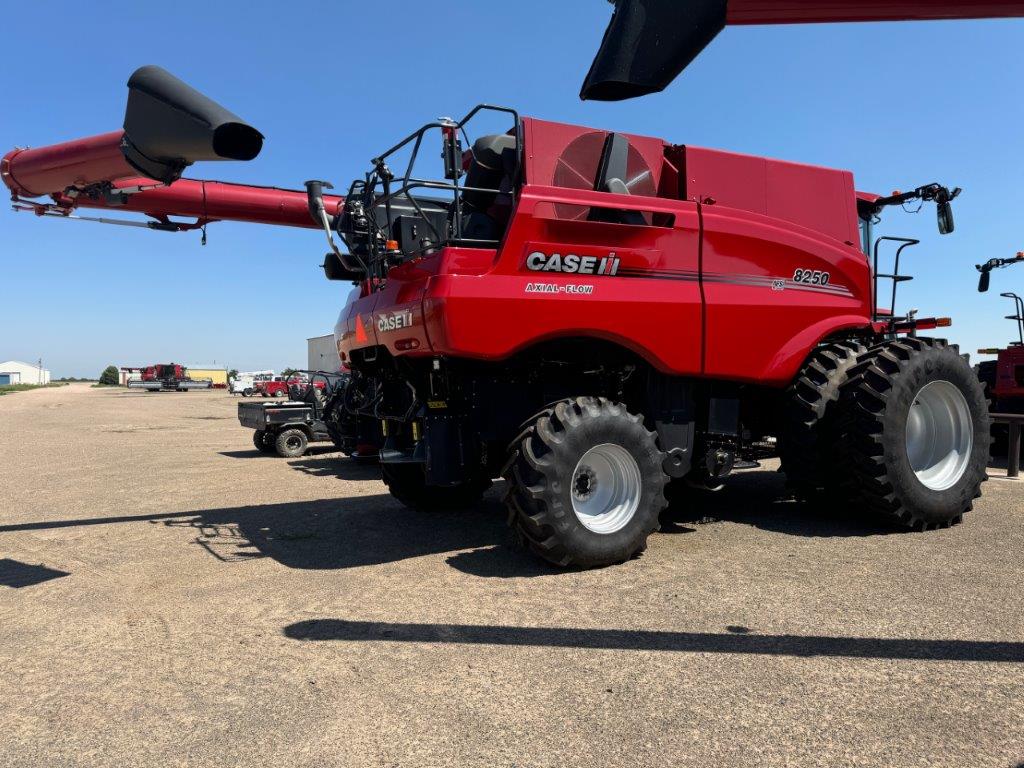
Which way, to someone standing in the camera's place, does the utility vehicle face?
facing away from the viewer and to the right of the viewer

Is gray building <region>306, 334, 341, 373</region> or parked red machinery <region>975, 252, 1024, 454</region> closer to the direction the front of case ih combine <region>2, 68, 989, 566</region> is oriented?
the parked red machinery

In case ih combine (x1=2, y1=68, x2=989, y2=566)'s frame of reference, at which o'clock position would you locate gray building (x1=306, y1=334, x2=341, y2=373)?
The gray building is roughly at 10 o'clock from the case ih combine.

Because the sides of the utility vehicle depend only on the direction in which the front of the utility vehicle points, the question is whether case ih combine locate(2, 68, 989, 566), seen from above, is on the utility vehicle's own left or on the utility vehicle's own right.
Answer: on the utility vehicle's own right

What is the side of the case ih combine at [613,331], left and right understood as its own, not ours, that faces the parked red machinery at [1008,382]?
front

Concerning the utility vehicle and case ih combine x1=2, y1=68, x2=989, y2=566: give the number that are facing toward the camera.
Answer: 0

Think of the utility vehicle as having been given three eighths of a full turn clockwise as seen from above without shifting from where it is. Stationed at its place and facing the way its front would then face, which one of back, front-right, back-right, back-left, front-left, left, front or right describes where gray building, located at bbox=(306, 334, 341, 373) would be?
back

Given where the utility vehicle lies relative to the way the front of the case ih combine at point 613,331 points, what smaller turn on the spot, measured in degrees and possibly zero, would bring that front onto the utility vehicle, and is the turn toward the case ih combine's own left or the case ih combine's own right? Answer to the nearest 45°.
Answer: approximately 90° to the case ih combine's own left

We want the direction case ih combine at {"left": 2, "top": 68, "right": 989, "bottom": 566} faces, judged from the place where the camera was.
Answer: facing away from the viewer and to the right of the viewer

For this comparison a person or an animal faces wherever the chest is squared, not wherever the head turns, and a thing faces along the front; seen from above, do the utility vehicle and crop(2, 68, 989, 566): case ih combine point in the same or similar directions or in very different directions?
same or similar directions
